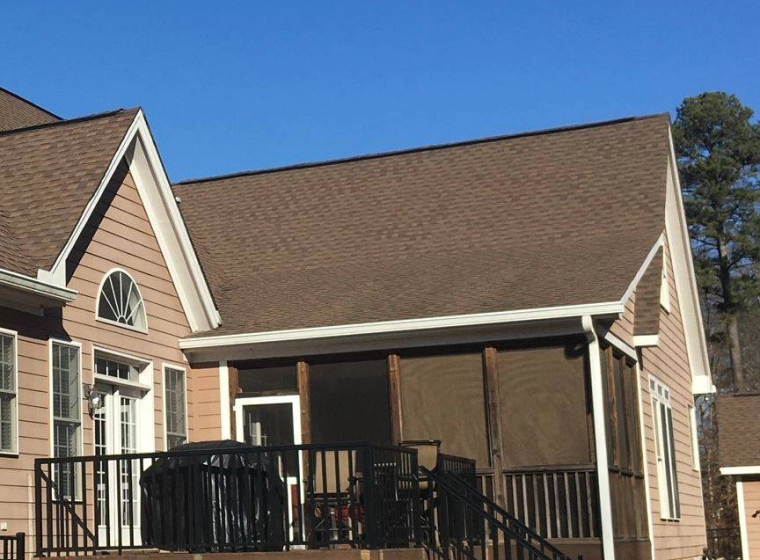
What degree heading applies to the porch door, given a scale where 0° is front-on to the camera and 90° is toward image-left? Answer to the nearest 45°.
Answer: approximately 0°

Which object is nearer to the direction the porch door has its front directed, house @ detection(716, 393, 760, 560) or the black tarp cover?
the black tarp cover

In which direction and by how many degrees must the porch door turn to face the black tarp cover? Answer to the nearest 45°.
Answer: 0° — it already faces it

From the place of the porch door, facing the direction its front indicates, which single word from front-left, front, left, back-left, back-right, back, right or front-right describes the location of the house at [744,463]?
back-left
